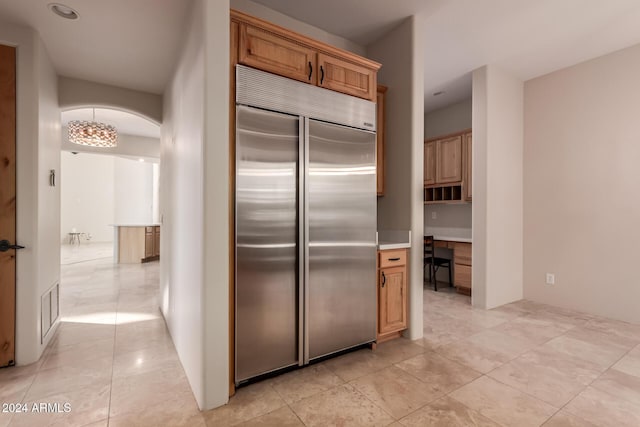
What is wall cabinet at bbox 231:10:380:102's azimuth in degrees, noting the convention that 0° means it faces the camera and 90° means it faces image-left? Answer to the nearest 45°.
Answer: approximately 315°

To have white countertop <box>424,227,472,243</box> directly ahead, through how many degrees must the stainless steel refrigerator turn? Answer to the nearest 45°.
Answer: approximately 90° to its left

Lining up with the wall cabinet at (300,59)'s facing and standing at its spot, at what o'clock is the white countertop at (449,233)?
The white countertop is roughly at 9 o'clock from the wall cabinet.

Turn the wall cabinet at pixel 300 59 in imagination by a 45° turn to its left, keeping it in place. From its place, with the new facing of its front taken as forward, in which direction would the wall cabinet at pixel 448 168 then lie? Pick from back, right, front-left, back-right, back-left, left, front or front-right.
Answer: front-left

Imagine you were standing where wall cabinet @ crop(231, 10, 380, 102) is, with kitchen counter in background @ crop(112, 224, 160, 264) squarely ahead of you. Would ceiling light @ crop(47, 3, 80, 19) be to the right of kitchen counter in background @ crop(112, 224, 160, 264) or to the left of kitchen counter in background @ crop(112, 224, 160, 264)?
left

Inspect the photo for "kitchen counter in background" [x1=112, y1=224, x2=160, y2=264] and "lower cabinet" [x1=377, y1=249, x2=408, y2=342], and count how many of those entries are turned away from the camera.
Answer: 0

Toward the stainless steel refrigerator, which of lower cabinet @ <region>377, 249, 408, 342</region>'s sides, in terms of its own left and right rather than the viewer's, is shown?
right

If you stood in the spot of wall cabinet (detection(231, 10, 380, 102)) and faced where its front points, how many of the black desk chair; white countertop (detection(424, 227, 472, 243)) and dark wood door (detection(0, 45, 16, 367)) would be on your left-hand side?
2

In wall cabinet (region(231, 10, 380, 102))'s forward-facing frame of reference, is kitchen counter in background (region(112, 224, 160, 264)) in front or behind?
behind

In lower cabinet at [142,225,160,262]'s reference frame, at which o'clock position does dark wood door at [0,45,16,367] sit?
The dark wood door is roughly at 2 o'clock from the lower cabinet.

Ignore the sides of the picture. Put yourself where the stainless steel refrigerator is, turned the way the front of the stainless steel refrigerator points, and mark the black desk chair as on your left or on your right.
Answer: on your left

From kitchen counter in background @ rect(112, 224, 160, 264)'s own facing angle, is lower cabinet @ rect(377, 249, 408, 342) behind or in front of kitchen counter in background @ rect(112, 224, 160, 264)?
in front

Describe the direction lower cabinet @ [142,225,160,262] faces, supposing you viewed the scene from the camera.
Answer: facing the viewer and to the right of the viewer
